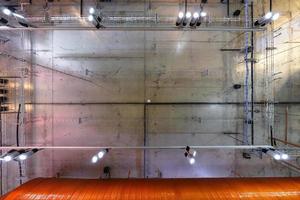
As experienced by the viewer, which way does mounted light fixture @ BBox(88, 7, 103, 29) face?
facing the viewer and to the left of the viewer

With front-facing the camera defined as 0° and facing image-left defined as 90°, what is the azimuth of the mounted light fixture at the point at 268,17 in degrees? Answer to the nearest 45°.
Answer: approximately 315°

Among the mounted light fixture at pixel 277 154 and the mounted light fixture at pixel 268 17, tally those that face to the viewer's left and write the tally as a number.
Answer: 0

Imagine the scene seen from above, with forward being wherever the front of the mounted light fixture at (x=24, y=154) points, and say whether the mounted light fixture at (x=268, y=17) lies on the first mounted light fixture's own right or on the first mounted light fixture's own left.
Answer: on the first mounted light fixture's own left

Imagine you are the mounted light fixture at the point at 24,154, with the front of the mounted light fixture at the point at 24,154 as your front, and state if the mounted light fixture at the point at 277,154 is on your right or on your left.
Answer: on your left

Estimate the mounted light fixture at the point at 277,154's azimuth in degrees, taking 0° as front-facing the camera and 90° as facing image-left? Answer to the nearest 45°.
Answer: approximately 315°

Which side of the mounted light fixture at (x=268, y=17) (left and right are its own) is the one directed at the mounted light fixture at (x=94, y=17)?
right

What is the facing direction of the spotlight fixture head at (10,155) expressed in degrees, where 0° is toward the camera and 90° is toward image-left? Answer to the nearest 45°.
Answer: approximately 45°
